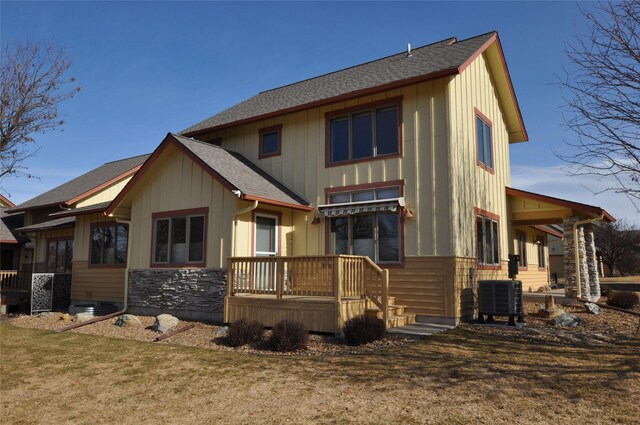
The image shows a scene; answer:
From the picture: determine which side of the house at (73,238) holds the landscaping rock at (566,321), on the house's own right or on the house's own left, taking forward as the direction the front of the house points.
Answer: on the house's own left

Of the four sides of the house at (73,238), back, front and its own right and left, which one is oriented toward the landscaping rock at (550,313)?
left

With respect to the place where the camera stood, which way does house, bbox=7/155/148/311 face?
facing the viewer and to the left of the viewer

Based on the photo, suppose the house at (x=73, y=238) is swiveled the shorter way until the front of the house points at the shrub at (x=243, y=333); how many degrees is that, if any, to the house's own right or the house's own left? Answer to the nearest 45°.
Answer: approximately 45° to the house's own left

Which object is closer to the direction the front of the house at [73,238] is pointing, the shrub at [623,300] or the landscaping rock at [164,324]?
the landscaping rock

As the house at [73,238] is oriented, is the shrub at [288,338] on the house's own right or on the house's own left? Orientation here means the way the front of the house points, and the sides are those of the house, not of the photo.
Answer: on the house's own left

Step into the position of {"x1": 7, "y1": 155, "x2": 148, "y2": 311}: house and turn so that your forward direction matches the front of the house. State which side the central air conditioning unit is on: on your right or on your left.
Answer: on your left

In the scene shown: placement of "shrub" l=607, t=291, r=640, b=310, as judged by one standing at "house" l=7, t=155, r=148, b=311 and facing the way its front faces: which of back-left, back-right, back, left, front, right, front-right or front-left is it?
left

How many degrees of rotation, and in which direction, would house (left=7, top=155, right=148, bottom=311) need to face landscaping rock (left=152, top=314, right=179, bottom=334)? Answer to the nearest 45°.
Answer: approximately 45° to its left

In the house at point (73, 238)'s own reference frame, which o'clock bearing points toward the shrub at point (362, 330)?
The shrub is roughly at 10 o'clock from the house.

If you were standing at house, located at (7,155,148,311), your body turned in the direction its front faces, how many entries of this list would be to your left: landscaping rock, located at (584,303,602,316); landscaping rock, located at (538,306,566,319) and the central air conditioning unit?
3

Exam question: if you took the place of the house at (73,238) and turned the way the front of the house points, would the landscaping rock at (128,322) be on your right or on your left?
on your left

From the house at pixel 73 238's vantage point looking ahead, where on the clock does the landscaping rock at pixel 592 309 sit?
The landscaping rock is roughly at 9 o'clock from the house.
